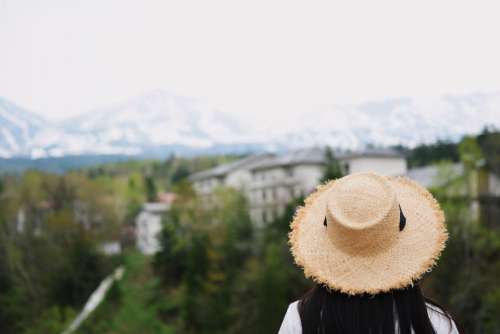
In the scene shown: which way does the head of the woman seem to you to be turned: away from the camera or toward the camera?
away from the camera

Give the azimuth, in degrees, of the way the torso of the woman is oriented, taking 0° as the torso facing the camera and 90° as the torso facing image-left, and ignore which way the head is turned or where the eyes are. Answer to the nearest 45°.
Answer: approximately 180°

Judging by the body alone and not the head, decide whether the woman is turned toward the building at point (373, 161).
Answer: yes

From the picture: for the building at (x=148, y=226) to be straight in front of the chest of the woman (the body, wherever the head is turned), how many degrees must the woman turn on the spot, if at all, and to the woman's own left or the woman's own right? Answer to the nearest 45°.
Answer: approximately 45° to the woman's own left
